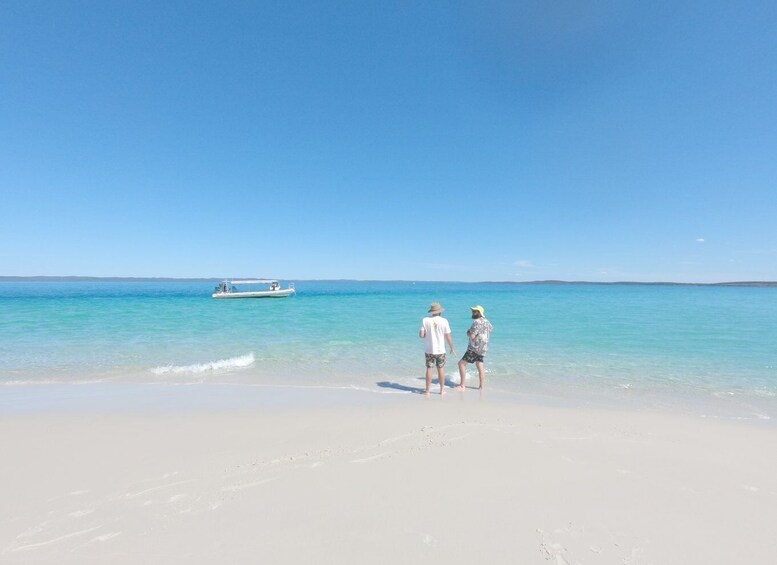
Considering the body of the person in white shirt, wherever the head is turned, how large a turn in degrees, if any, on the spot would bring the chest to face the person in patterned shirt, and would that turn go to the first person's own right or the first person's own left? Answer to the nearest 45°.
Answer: approximately 45° to the first person's own right

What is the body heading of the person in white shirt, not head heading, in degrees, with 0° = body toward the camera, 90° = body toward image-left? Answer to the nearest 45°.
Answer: approximately 180°
